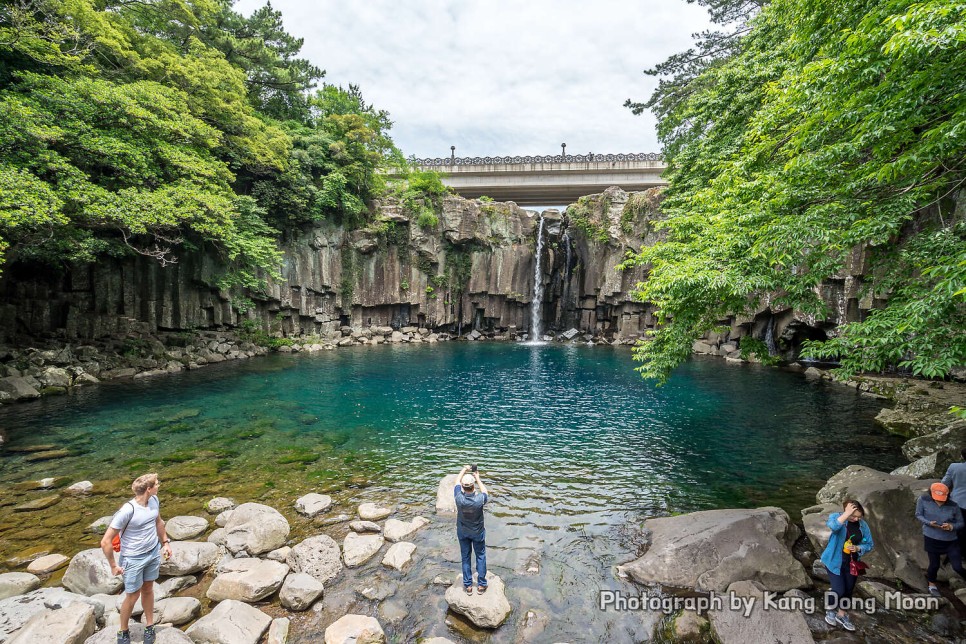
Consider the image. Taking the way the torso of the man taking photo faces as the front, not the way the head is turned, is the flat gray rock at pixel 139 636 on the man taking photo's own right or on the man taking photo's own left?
on the man taking photo's own left

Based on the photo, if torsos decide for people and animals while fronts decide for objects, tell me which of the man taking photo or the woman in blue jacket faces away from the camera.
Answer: the man taking photo

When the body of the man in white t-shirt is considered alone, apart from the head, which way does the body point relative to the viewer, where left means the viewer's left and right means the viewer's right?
facing the viewer and to the right of the viewer

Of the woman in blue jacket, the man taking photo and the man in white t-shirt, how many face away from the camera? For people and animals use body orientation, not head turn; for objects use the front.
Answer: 1

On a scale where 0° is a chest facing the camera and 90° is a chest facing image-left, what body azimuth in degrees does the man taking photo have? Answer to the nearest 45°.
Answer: approximately 180°

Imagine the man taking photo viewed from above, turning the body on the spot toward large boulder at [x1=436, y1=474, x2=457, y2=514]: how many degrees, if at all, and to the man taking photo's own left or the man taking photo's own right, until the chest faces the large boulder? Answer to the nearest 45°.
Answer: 0° — they already face it

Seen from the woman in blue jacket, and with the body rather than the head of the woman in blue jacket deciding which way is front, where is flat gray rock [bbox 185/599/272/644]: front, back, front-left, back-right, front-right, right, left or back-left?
right

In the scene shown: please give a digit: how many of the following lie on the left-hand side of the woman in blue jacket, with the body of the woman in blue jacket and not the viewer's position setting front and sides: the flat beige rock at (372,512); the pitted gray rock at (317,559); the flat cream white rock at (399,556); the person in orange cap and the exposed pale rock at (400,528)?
1

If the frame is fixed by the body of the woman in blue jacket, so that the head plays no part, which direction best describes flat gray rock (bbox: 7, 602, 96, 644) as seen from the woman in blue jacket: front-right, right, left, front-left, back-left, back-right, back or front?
right

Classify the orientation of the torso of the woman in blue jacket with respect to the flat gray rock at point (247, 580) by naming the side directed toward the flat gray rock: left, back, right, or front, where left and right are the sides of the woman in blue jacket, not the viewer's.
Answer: right

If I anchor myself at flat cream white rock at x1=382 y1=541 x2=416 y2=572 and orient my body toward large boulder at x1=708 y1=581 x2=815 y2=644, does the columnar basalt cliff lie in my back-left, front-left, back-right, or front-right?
back-left

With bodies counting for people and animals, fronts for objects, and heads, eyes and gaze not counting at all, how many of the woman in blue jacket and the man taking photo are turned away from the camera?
1

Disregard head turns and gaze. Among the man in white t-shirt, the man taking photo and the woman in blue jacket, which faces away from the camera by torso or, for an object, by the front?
the man taking photo

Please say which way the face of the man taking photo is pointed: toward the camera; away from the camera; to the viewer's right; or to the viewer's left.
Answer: away from the camera

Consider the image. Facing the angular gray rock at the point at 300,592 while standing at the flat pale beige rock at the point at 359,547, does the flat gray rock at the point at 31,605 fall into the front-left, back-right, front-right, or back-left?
front-right

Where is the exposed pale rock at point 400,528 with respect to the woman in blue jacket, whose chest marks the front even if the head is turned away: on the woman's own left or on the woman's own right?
on the woman's own right
